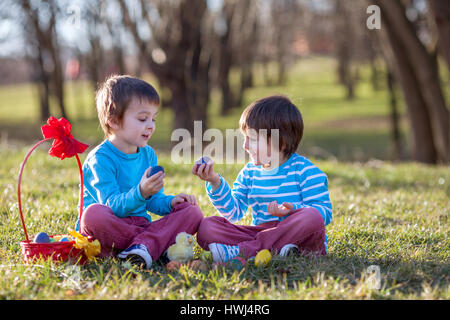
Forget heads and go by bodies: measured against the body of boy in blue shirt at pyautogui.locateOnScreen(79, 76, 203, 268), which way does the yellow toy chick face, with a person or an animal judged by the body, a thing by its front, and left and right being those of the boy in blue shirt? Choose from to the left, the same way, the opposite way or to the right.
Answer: the same way

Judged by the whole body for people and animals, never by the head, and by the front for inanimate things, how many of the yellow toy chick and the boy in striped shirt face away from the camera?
0

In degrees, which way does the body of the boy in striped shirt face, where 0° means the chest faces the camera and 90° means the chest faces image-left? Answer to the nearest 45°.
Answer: approximately 45°

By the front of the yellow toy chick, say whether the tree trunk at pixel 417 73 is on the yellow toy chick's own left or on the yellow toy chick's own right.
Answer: on the yellow toy chick's own left

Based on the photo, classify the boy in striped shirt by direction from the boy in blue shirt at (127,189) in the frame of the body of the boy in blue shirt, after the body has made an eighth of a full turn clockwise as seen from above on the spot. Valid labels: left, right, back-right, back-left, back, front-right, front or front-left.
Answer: left

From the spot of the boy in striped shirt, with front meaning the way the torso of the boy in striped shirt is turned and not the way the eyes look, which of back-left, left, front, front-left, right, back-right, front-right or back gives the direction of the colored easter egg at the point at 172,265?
front

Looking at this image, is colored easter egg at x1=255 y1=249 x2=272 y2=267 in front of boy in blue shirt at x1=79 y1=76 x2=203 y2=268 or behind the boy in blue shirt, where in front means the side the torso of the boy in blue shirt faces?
in front

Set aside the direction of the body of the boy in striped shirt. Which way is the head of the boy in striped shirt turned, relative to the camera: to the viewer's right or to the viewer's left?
to the viewer's left

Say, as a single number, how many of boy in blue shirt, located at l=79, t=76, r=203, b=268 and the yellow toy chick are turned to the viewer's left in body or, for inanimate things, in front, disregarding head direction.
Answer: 0

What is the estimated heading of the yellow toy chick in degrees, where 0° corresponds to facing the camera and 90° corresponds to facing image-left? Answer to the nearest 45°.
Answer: approximately 315°

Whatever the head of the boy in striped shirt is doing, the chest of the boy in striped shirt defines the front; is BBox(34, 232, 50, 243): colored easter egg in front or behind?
in front
